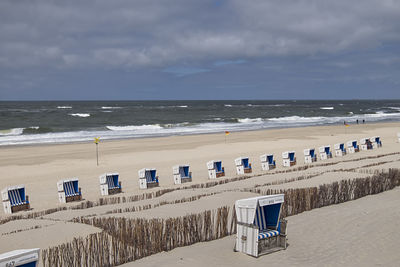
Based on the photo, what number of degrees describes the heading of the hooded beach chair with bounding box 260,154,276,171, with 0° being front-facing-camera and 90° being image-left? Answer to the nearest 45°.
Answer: approximately 315°

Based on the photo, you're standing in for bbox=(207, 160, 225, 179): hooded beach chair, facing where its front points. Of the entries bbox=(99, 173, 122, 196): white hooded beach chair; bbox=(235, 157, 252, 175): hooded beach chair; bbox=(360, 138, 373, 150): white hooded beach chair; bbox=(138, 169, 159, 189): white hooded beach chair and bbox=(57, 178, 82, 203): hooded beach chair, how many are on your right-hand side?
3

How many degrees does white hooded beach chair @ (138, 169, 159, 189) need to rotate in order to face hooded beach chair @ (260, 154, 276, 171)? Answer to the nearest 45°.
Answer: approximately 90° to its left

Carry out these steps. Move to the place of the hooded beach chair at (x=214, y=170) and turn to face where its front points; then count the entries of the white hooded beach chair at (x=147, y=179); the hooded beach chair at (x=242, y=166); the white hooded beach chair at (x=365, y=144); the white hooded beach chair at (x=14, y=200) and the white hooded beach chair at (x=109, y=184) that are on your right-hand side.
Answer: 3

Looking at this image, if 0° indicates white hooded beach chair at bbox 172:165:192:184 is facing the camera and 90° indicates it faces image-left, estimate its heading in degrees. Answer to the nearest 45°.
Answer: approximately 315°

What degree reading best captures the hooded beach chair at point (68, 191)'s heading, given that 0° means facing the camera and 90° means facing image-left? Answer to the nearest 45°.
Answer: approximately 315°

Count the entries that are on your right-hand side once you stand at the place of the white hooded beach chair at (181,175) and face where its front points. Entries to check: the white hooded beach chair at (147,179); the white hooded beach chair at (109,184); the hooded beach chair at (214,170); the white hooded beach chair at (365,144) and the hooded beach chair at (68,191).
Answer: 3

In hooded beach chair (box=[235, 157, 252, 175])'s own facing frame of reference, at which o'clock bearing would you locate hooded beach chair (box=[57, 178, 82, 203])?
hooded beach chair (box=[57, 178, 82, 203]) is roughly at 3 o'clock from hooded beach chair (box=[235, 157, 252, 175]).

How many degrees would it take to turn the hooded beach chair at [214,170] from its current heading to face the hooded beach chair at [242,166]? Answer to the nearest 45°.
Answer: approximately 90° to its left
